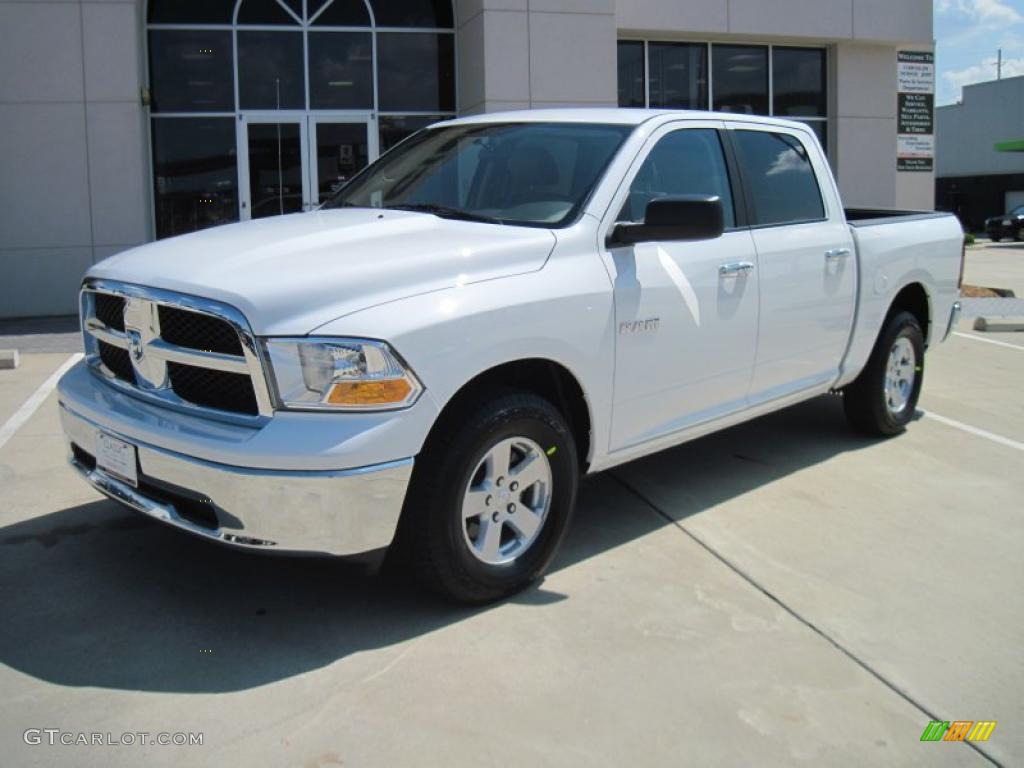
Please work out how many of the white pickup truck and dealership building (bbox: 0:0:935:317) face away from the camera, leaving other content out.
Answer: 0

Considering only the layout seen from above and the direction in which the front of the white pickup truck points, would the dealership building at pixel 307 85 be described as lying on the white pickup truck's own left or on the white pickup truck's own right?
on the white pickup truck's own right

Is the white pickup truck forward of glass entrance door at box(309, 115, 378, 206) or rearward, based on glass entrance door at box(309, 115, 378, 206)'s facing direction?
forward

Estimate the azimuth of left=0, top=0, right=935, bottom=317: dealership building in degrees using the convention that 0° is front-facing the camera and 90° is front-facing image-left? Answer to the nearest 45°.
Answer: approximately 0°

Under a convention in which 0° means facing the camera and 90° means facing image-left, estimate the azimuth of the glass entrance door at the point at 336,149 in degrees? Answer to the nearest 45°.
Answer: approximately 0°

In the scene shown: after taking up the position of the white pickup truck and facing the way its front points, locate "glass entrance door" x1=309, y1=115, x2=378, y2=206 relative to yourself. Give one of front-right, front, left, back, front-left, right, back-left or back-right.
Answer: back-right

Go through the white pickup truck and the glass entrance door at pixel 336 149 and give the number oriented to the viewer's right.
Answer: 0
